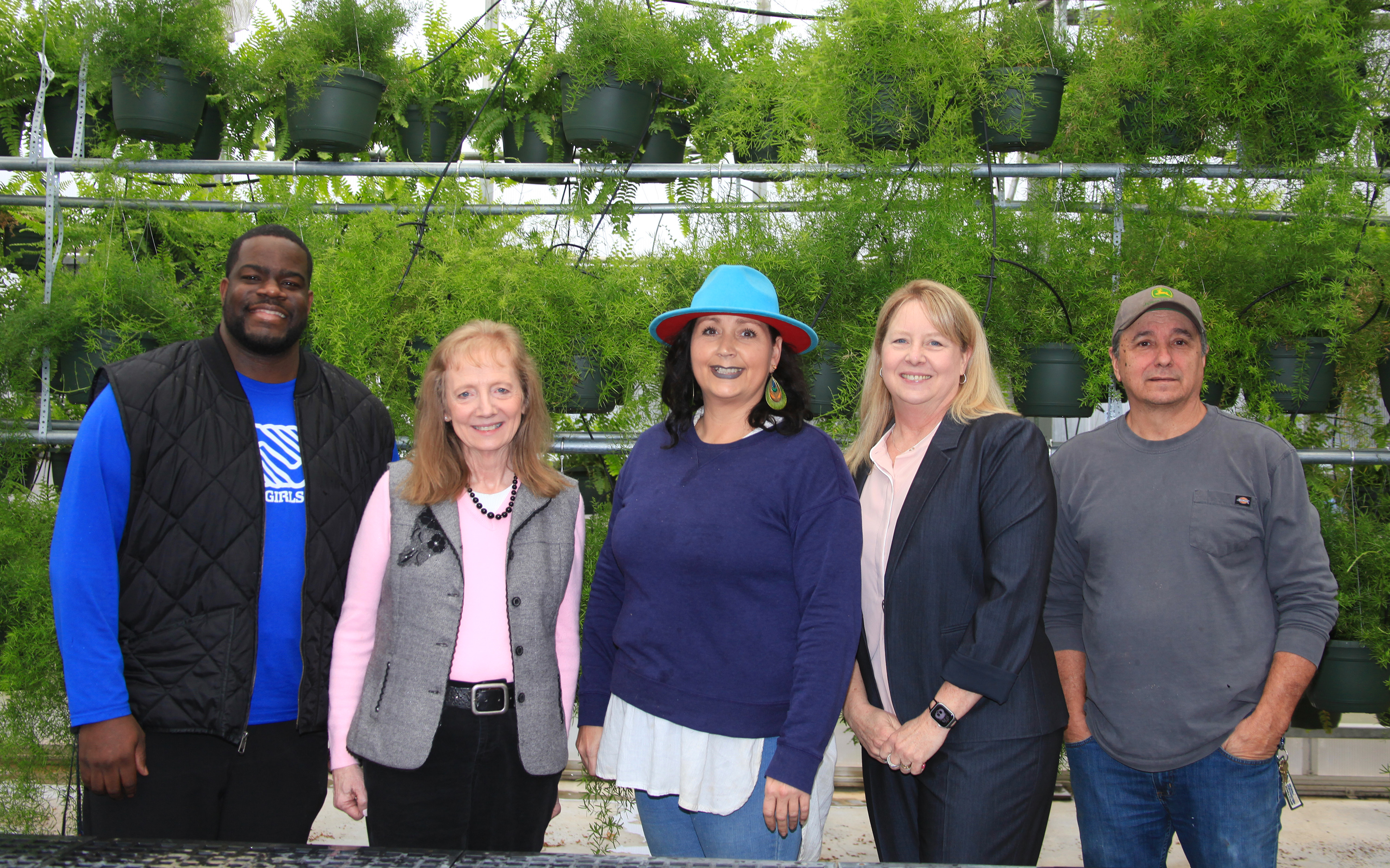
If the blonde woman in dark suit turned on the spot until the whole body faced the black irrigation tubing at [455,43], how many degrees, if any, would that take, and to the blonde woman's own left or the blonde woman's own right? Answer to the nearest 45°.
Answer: approximately 90° to the blonde woman's own right

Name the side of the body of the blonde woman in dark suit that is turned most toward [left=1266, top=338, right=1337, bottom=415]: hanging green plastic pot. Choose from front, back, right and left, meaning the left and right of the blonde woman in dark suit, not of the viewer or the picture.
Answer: back

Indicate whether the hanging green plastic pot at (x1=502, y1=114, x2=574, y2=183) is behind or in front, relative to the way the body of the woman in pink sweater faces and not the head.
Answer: behind

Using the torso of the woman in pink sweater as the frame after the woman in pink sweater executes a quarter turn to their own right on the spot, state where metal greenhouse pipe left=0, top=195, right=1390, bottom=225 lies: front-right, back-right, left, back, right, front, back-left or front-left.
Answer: right

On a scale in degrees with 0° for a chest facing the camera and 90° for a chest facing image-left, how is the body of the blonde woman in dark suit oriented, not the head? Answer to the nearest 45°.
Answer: approximately 45°

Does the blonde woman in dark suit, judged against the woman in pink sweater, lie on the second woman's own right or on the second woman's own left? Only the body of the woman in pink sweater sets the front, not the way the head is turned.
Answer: on the second woman's own left

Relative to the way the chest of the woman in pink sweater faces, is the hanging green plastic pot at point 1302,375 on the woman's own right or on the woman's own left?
on the woman's own left

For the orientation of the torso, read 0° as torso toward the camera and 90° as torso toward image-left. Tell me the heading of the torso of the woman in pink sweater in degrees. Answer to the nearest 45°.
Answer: approximately 0°

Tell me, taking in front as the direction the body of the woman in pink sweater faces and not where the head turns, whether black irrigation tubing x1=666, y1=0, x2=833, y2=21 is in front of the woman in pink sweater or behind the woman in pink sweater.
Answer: behind
